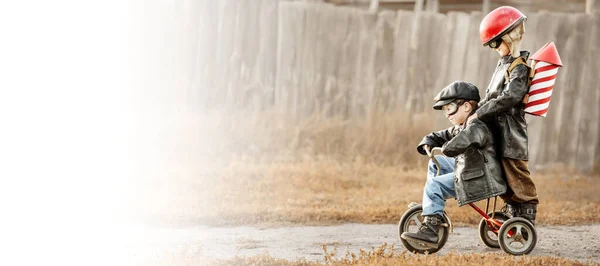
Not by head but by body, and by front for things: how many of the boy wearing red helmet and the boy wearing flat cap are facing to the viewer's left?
2

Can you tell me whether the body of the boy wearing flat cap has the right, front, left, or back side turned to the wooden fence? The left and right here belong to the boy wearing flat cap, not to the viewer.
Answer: right

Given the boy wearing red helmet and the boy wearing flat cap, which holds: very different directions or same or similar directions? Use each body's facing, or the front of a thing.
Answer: same or similar directions

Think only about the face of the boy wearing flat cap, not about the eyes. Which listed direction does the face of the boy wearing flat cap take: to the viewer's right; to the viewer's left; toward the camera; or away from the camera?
to the viewer's left

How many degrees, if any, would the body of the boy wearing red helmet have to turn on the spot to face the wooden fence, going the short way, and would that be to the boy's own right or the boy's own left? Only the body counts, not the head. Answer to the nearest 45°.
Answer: approximately 45° to the boy's own right

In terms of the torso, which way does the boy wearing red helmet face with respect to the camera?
to the viewer's left

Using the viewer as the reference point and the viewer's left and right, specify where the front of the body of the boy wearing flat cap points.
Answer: facing to the left of the viewer
